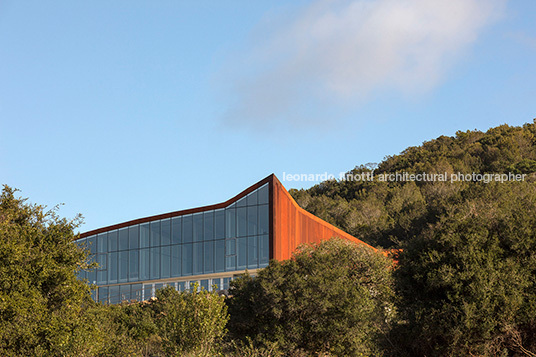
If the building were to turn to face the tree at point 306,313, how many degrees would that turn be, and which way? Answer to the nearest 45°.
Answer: approximately 45° to its left

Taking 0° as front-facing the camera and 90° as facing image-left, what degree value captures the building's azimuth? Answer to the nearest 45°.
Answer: approximately 45°

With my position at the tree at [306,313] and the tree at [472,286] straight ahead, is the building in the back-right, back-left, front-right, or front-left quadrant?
back-left

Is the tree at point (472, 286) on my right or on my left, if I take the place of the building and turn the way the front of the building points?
on my left

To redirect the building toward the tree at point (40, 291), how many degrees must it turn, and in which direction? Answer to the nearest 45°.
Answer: approximately 45° to its left

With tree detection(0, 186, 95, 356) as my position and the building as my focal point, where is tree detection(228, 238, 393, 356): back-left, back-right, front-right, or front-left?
front-right

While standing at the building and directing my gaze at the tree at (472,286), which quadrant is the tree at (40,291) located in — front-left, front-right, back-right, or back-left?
front-right
